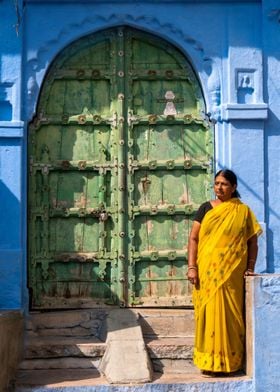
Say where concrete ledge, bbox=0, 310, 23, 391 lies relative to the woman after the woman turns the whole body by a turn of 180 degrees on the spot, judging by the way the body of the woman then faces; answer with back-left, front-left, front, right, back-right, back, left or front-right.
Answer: back-left

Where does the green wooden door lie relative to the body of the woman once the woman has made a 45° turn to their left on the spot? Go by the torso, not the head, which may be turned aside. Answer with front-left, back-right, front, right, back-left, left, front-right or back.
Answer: back-right

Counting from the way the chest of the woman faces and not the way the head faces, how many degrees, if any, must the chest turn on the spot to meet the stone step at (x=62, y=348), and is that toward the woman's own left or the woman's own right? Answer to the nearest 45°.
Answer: approximately 45° to the woman's own right

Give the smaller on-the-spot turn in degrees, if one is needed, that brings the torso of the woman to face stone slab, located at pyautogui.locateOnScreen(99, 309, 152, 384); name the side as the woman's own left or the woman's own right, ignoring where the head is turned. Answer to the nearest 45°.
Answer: approximately 45° to the woman's own right

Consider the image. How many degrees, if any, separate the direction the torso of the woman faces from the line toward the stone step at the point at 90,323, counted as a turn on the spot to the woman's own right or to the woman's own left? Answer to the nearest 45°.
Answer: approximately 90° to the woman's own right

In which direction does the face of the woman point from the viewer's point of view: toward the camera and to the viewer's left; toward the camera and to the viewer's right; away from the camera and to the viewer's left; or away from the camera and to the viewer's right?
toward the camera and to the viewer's left

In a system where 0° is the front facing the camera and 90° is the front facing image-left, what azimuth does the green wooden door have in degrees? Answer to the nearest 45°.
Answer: approximately 0°

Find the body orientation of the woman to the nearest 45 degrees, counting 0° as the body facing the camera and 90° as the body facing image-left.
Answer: approximately 45°
